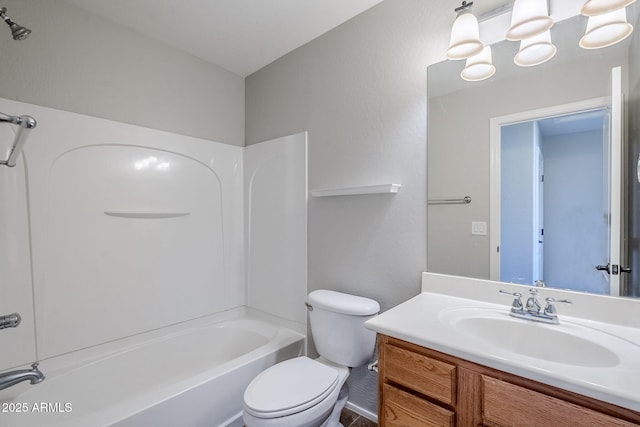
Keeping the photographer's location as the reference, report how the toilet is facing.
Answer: facing the viewer and to the left of the viewer

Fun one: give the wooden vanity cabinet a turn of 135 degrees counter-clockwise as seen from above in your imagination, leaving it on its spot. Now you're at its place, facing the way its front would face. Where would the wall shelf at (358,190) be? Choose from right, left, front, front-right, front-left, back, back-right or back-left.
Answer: back-left

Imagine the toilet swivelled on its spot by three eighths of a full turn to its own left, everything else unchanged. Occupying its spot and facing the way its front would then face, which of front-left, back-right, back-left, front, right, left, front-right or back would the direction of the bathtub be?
back

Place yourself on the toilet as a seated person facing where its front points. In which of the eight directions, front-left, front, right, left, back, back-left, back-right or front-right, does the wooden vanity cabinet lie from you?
left

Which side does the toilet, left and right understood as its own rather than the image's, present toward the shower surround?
right

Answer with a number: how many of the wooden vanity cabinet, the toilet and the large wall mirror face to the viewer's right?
0

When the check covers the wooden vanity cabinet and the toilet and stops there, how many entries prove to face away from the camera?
0

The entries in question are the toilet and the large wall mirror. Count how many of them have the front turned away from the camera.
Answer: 0
